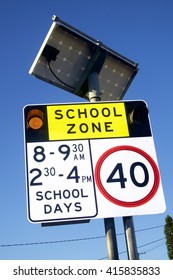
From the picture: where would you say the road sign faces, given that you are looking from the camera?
facing the viewer
